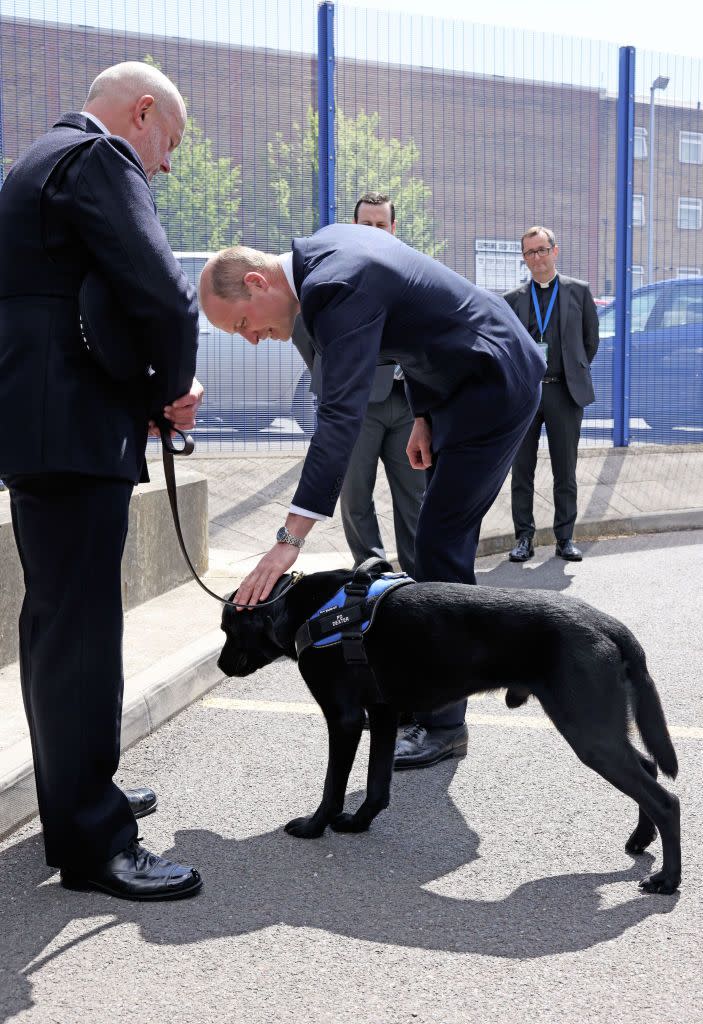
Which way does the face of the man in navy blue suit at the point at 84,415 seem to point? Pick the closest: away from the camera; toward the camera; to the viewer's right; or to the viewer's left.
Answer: to the viewer's right

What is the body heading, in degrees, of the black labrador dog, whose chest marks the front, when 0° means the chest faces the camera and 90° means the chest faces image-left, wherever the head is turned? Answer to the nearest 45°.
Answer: approximately 90°

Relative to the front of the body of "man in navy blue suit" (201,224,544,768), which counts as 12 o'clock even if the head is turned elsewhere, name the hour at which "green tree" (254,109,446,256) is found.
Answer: The green tree is roughly at 3 o'clock from the man in navy blue suit.

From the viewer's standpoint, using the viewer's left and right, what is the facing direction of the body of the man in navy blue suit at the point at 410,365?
facing to the left of the viewer
